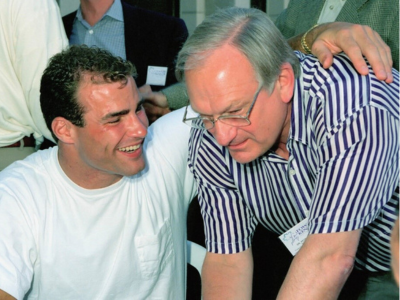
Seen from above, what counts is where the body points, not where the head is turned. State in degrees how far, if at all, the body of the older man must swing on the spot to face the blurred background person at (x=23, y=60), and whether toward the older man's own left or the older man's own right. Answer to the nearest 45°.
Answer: approximately 90° to the older man's own right

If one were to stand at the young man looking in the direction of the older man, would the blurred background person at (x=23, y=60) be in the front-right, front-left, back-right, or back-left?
back-left

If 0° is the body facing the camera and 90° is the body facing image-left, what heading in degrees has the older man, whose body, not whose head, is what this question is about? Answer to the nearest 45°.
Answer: approximately 45°

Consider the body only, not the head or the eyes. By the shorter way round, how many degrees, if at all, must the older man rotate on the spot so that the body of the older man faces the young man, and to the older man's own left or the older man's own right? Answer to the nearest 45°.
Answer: approximately 45° to the older man's own right

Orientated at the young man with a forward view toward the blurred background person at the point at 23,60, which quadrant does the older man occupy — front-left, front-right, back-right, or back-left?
back-right
